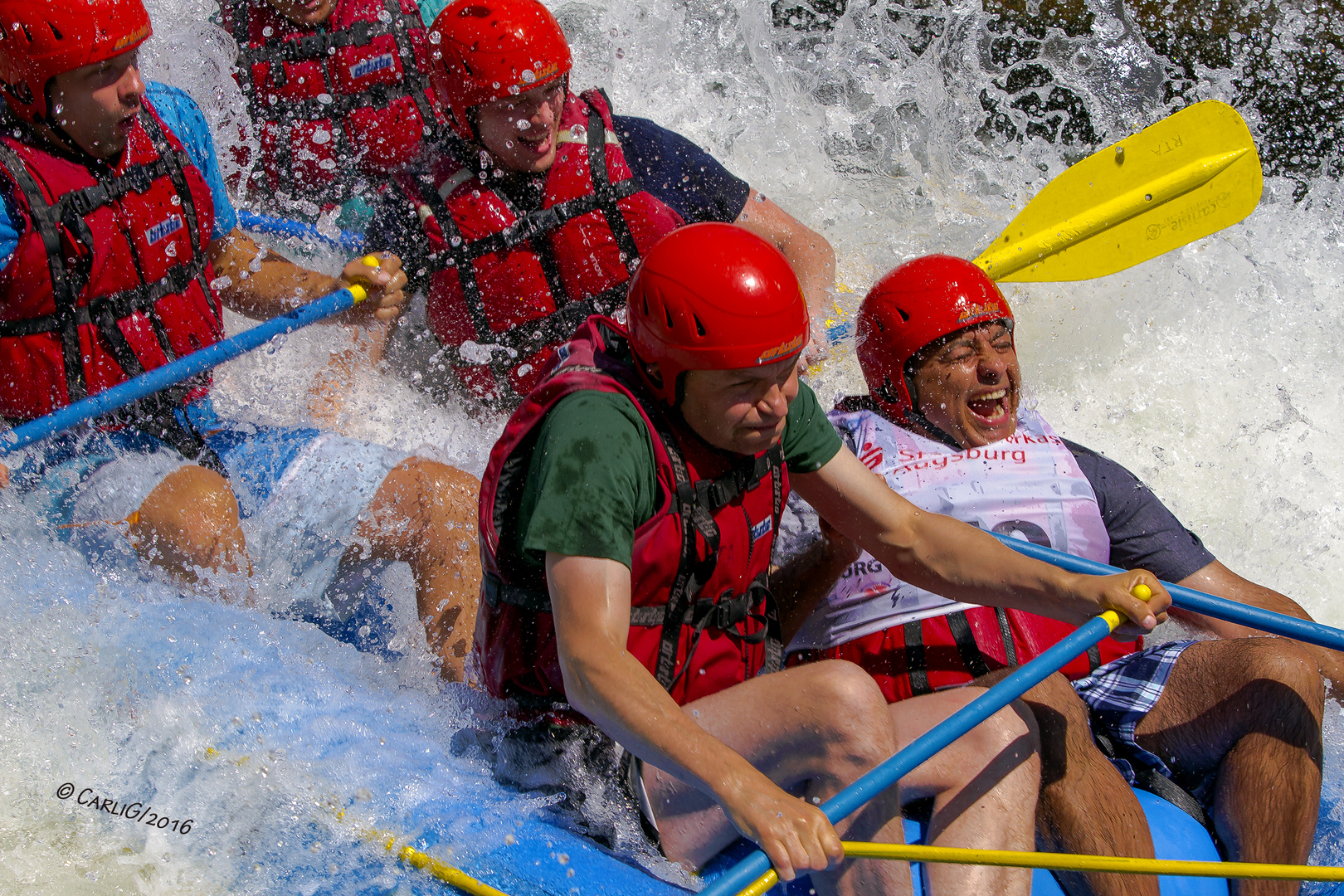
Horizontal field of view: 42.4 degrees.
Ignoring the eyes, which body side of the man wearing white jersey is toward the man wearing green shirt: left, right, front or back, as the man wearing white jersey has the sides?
right

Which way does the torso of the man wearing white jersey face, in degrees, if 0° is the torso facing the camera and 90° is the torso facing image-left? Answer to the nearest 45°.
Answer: approximately 315°

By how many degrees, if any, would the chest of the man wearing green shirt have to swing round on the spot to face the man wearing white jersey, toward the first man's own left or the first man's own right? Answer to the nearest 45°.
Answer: approximately 90° to the first man's own left

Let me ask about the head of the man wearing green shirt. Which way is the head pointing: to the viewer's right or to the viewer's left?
to the viewer's right

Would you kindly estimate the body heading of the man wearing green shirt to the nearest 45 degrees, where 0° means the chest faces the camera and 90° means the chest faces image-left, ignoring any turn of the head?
approximately 315°
